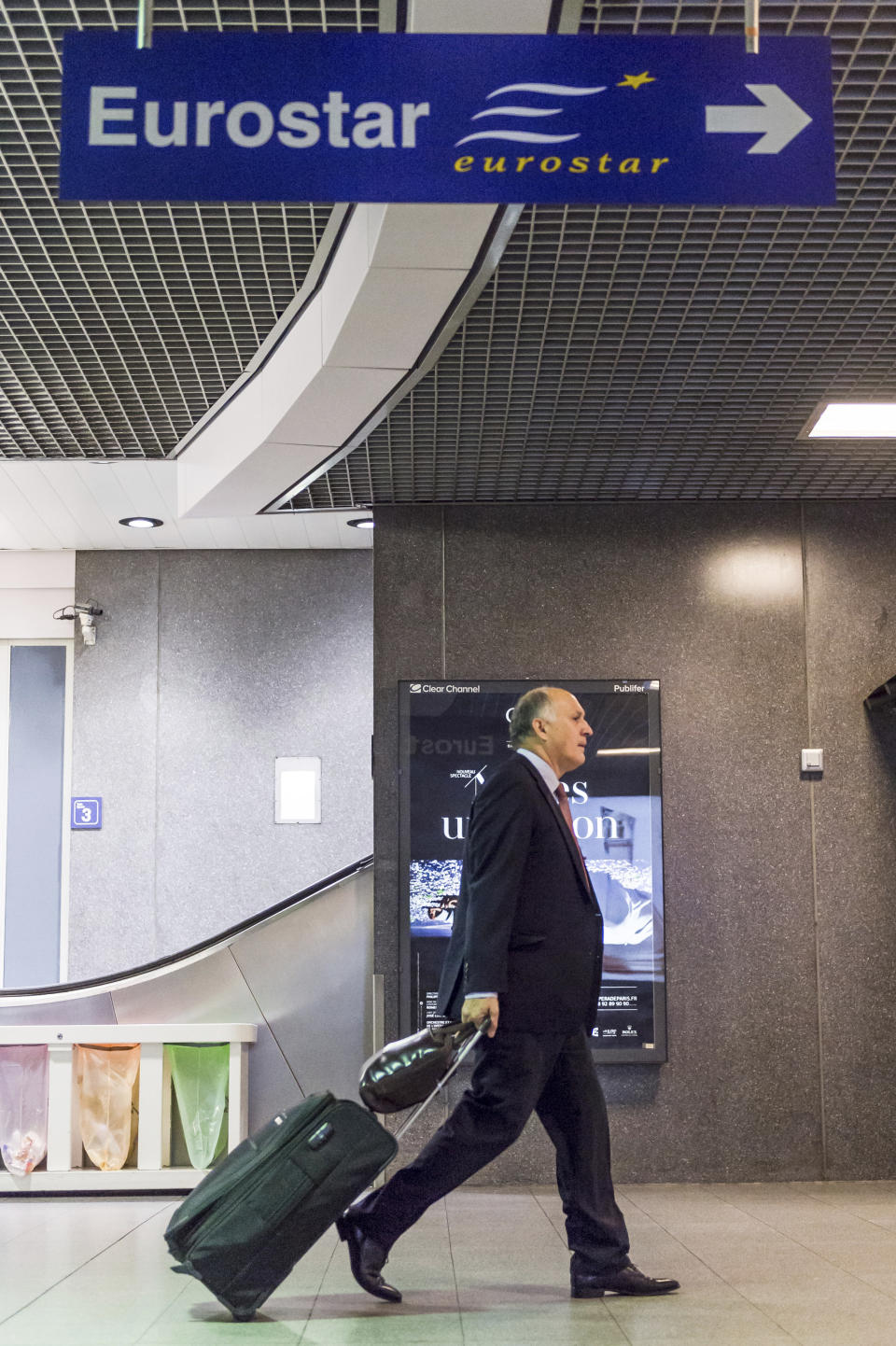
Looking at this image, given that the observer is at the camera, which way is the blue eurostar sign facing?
facing the viewer

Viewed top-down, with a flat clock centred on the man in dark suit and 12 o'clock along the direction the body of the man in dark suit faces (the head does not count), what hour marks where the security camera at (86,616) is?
The security camera is roughly at 8 o'clock from the man in dark suit.

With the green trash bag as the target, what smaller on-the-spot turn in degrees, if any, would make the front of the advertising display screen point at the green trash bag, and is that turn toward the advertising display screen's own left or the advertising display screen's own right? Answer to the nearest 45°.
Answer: approximately 90° to the advertising display screen's own right

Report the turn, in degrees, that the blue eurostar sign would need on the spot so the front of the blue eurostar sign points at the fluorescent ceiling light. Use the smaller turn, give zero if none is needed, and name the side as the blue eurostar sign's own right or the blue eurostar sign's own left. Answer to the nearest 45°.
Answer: approximately 135° to the blue eurostar sign's own left

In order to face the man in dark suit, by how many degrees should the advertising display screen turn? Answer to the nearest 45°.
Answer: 0° — it already faces them

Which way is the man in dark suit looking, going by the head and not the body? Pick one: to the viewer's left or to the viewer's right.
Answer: to the viewer's right

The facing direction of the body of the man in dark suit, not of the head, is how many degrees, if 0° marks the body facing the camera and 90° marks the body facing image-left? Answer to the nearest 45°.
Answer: approximately 270°

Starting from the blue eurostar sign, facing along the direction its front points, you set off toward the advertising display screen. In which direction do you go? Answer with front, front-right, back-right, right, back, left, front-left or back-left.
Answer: back

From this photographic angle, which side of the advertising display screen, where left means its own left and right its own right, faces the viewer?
front

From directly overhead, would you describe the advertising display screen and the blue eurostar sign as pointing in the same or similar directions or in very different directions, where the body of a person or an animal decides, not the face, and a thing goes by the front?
same or similar directions

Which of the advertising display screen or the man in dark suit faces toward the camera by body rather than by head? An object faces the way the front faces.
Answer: the advertising display screen

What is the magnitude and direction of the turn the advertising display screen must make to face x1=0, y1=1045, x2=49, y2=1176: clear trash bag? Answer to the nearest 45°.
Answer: approximately 90° to its right

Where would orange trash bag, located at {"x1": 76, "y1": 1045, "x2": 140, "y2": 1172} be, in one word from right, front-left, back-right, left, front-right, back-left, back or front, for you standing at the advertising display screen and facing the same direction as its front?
right

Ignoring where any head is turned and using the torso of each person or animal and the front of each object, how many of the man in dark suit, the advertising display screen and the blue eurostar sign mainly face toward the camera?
2
